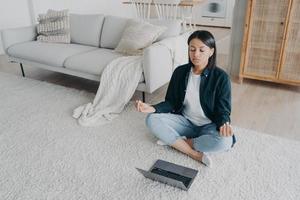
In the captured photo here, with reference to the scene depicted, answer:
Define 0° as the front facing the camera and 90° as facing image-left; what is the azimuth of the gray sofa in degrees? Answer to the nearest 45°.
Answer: approximately 45°

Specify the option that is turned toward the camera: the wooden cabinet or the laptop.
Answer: the wooden cabinet

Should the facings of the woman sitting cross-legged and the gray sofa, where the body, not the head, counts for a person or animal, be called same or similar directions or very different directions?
same or similar directions

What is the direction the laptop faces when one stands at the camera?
facing away from the viewer and to the right of the viewer

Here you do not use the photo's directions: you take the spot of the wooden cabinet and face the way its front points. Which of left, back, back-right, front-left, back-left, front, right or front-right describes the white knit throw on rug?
front-right

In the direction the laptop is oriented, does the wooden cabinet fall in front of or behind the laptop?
in front

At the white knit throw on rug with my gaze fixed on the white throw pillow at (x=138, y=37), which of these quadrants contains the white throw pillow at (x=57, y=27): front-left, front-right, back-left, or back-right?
front-left

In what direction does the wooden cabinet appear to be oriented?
toward the camera

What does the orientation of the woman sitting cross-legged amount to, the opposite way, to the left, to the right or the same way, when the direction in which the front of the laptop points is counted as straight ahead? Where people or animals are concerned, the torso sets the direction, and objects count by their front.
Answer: the opposite way

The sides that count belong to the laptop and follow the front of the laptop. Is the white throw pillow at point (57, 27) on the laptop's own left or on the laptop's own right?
on the laptop's own left

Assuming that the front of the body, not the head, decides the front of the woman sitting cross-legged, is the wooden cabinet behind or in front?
behind

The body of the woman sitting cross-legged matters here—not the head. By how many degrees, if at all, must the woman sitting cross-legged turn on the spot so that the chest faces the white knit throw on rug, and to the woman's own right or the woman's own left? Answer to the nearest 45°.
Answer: approximately 90° to the woman's own right
